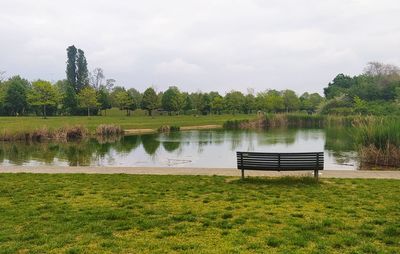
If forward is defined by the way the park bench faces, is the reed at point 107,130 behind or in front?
in front

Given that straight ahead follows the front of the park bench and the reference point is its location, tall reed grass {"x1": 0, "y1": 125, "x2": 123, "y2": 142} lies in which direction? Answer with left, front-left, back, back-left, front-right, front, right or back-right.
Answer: front-left

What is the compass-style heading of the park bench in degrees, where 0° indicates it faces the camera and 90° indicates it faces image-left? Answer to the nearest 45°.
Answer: approximately 180°

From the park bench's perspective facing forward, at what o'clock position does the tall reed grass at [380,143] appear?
The tall reed grass is roughly at 1 o'clock from the park bench.
